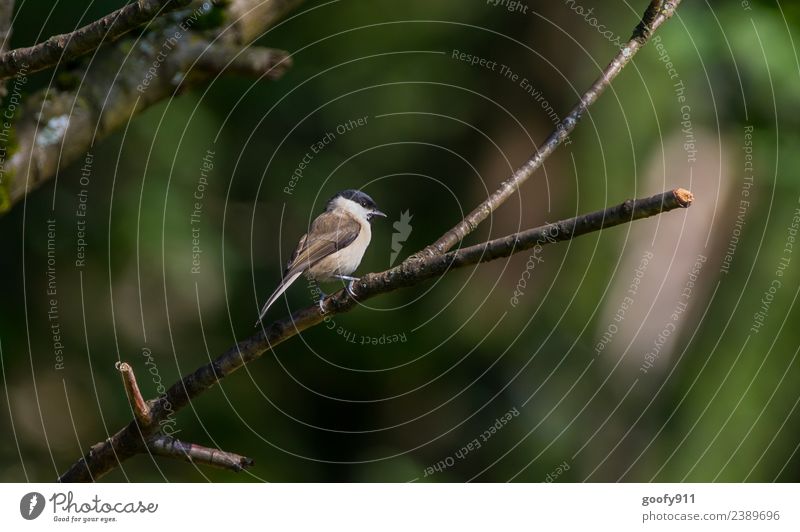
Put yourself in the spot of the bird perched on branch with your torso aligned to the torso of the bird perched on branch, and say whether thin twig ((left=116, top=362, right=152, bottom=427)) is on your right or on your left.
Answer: on your right

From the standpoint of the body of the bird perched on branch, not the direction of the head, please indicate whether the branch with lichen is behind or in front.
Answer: behind

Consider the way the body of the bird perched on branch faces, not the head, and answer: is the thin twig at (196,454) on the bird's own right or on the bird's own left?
on the bird's own right

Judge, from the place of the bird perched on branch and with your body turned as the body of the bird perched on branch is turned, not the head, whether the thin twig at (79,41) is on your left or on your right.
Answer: on your right

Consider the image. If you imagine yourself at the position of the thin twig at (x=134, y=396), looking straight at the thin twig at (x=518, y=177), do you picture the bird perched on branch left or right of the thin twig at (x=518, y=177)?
left

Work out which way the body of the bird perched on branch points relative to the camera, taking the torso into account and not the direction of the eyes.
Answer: to the viewer's right
